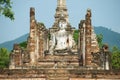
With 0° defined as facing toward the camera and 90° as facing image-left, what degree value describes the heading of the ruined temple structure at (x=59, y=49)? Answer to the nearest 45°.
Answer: approximately 0°
